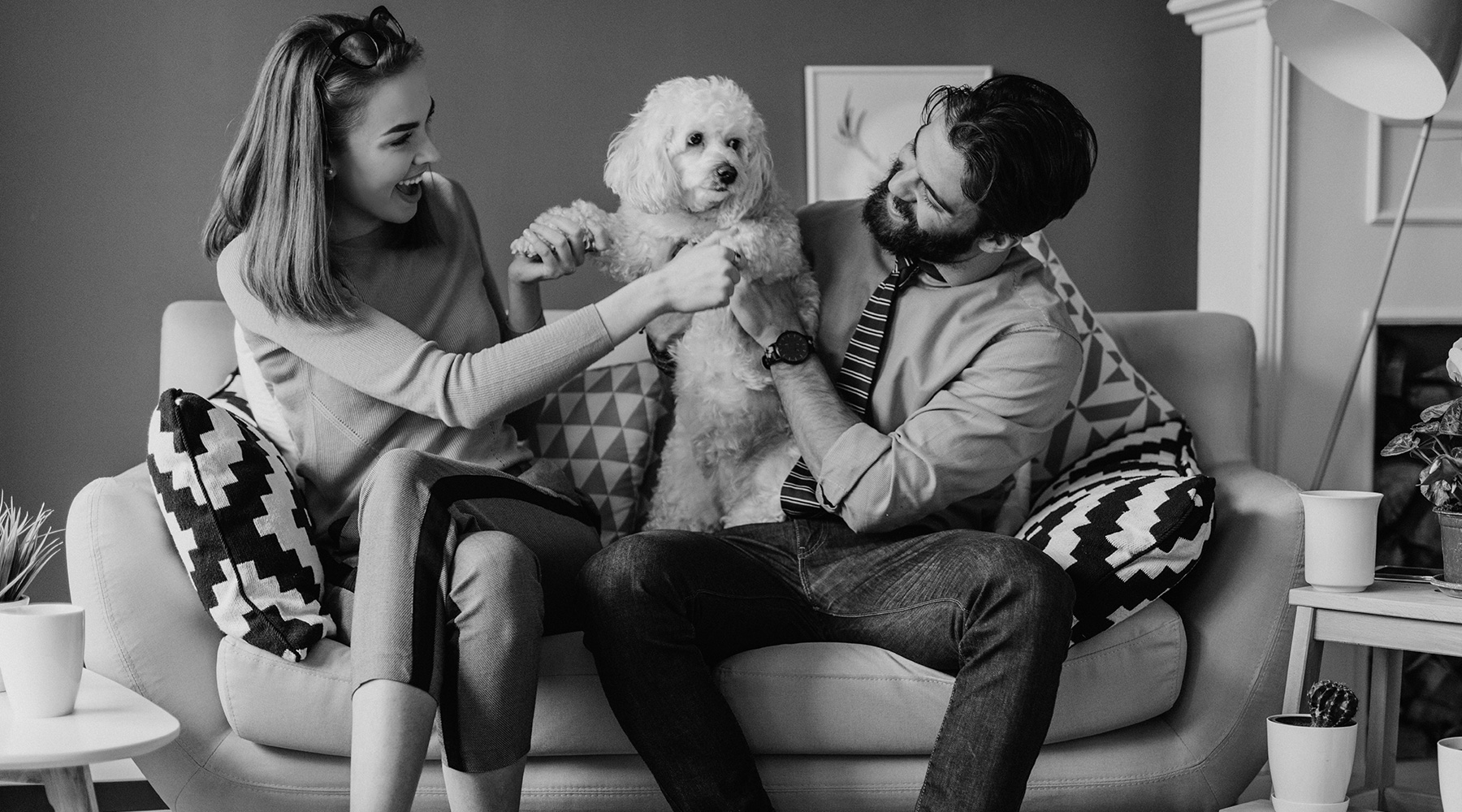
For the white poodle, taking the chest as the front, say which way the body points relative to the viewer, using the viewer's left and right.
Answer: facing the viewer

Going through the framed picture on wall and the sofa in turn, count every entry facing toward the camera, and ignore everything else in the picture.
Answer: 2

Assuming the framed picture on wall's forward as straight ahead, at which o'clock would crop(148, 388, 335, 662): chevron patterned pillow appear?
The chevron patterned pillow is roughly at 1 o'clock from the framed picture on wall.

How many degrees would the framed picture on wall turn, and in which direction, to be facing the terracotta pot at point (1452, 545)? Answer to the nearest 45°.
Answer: approximately 45° to its left

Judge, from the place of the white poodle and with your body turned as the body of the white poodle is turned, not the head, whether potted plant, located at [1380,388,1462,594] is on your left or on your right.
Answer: on your left

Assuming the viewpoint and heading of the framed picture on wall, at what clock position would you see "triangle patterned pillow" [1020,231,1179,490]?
The triangle patterned pillow is roughly at 11 o'clock from the framed picture on wall.

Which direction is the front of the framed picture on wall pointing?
toward the camera

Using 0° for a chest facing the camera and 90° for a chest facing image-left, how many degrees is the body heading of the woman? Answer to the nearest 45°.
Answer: approximately 315°

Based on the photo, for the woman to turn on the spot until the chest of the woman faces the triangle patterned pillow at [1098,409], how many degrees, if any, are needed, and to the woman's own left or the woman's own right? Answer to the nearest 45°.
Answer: approximately 45° to the woman's own left

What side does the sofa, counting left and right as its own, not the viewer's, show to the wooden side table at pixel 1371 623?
left

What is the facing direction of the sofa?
toward the camera

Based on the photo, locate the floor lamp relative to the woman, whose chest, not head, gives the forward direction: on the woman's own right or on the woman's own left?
on the woman's own left

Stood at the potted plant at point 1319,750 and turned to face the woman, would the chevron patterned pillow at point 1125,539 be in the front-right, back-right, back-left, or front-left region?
front-right

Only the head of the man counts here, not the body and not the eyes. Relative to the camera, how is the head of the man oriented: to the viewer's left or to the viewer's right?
to the viewer's left
